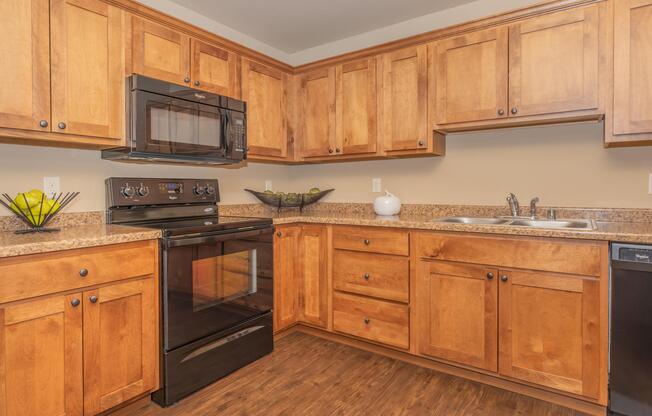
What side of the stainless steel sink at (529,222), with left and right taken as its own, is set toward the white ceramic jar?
right

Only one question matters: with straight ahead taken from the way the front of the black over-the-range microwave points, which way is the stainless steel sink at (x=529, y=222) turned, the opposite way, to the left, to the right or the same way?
to the right

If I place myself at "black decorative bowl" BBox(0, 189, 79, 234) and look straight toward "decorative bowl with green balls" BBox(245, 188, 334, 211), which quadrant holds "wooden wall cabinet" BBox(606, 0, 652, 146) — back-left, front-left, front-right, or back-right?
front-right

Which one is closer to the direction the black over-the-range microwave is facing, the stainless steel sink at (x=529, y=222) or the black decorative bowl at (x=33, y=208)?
the stainless steel sink

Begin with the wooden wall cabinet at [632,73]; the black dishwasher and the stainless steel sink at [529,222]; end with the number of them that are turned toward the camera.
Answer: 3

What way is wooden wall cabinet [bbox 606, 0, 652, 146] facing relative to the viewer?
toward the camera

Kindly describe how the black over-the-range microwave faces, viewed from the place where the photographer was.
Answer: facing the viewer and to the right of the viewer

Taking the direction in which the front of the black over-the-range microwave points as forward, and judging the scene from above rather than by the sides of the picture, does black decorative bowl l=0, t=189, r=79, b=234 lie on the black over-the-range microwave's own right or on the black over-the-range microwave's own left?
on the black over-the-range microwave's own right

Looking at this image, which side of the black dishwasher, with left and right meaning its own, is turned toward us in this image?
front

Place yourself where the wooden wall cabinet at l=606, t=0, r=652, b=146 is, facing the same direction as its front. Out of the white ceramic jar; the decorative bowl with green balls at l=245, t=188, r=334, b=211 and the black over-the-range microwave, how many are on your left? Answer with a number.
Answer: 0

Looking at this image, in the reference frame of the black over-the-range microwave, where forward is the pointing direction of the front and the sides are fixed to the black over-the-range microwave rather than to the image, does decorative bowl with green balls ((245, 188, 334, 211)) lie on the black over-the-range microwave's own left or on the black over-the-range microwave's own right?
on the black over-the-range microwave's own left

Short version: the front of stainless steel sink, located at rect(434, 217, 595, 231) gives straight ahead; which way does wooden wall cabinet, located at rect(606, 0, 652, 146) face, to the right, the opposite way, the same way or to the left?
the same way

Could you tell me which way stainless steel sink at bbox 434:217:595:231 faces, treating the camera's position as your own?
facing the viewer

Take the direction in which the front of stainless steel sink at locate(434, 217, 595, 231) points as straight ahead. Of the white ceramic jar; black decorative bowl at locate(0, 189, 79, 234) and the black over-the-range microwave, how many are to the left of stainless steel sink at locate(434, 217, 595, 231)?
0

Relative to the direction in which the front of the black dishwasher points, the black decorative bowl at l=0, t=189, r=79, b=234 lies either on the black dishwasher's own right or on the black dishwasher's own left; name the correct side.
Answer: on the black dishwasher's own right

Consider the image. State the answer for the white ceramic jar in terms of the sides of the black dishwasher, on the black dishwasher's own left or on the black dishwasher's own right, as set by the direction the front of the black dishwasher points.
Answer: on the black dishwasher's own right

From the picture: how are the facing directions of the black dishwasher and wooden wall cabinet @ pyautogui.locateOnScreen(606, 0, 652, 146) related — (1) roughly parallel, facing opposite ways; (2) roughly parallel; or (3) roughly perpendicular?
roughly parallel

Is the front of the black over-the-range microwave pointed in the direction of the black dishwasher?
yes

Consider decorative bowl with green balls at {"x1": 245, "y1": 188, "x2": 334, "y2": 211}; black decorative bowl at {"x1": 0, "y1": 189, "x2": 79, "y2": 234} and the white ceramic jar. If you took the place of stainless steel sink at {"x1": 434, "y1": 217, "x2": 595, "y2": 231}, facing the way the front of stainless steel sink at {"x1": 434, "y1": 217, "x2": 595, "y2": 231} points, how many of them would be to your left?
0
